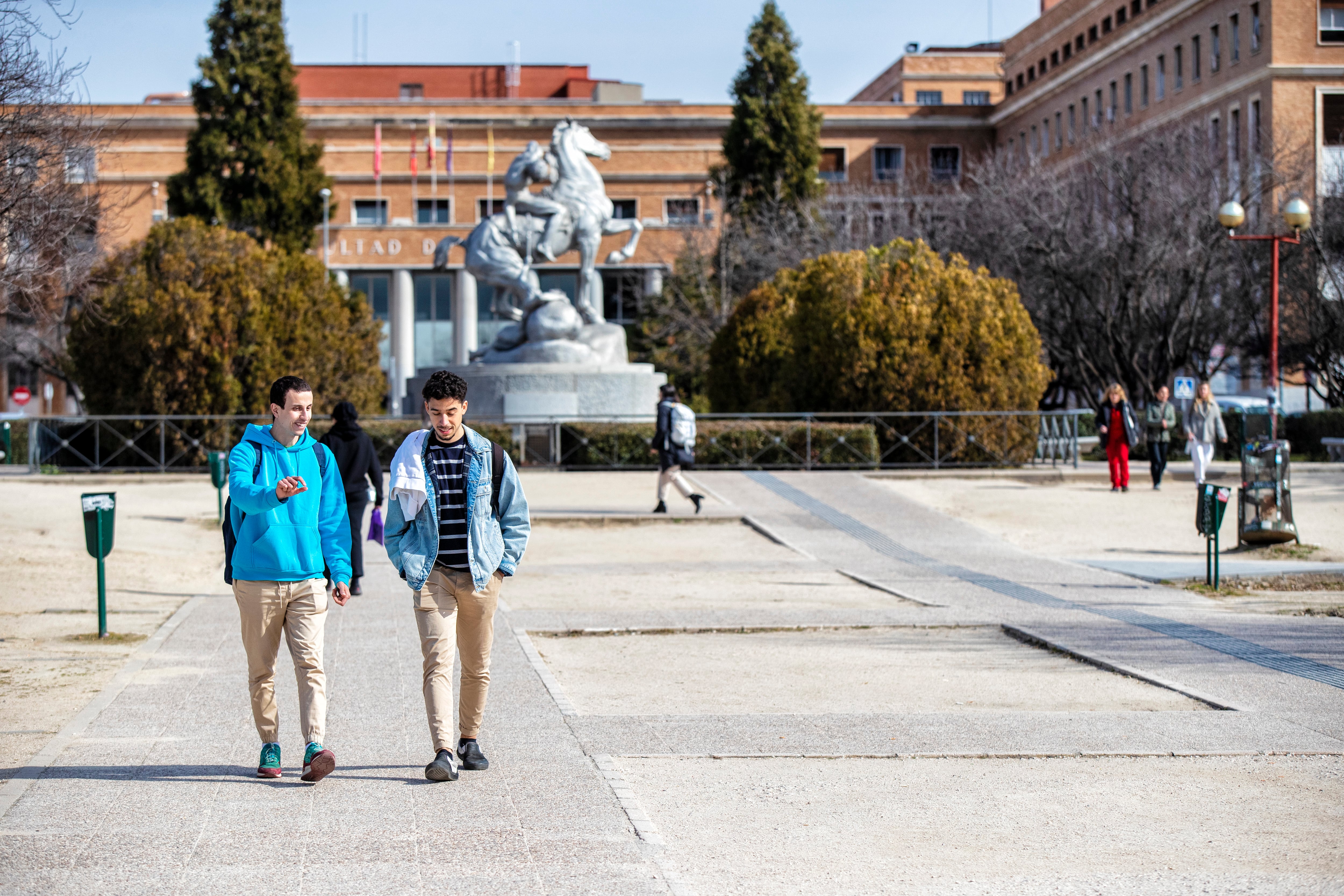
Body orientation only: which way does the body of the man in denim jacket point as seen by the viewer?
toward the camera

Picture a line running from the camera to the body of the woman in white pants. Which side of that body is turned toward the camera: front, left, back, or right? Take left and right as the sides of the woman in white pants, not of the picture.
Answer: front

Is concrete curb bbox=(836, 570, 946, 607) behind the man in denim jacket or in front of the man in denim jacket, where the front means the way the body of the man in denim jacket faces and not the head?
behind

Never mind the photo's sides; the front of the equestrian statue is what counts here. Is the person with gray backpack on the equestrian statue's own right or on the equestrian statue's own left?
on the equestrian statue's own right

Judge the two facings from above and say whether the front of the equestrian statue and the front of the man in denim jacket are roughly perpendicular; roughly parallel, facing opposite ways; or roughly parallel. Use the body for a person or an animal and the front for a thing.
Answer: roughly perpendicular

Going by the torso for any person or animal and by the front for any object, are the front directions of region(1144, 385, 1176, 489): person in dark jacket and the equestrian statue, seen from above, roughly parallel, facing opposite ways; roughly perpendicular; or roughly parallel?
roughly perpendicular

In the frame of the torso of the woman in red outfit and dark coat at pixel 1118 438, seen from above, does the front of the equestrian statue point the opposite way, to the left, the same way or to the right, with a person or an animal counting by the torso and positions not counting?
to the left

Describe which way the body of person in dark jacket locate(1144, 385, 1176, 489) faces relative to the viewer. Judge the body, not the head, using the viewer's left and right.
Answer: facing the viewer

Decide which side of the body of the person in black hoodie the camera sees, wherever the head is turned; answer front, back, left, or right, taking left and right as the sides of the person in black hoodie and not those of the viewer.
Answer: back

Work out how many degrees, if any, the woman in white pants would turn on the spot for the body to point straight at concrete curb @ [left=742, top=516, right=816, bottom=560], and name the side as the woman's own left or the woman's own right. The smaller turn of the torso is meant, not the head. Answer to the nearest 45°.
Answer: approximately 45° to the woman's own right

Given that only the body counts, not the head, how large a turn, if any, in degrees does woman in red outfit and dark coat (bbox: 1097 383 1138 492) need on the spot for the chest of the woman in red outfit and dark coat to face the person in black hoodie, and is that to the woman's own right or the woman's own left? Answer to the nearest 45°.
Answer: approximately 45° to the woman's own right

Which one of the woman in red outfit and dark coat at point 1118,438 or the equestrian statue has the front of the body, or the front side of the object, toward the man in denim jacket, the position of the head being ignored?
the woman in red outfit and dark coat
